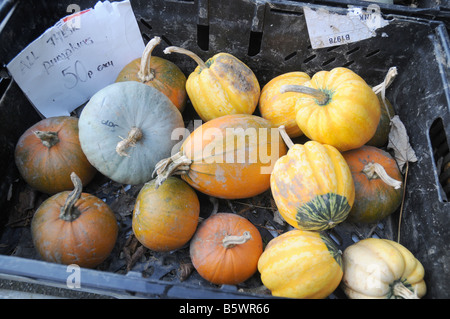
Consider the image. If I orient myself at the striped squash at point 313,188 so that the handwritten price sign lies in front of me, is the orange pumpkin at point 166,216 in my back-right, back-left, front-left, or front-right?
front-left

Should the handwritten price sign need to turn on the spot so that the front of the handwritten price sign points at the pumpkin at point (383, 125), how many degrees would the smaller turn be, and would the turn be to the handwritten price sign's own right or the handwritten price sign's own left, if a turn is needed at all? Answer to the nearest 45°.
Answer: approximately 45° to the handwritten price sign's own left

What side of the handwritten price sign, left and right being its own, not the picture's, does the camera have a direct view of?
front

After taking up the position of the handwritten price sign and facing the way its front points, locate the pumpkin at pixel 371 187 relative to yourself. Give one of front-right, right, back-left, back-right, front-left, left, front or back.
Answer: front-left

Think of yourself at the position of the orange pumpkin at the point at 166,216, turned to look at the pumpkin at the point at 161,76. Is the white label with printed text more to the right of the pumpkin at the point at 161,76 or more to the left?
right

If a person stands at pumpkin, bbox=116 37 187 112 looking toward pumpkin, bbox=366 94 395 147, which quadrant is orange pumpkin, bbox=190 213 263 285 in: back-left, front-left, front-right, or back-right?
front-right

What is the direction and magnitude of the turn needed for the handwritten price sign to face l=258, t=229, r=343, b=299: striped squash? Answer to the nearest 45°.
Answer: approximately 45° to its left

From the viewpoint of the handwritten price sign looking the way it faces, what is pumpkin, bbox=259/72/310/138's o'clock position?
The pumpkin is roughly at 10 o'clock from the handwritten price sign.

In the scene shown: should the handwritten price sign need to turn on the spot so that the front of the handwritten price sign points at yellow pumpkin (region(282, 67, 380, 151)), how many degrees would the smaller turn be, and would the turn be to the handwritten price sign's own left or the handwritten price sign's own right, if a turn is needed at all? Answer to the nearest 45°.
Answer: approximately 45° to the handwritten price sign's own left

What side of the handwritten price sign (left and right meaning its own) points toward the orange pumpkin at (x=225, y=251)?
front

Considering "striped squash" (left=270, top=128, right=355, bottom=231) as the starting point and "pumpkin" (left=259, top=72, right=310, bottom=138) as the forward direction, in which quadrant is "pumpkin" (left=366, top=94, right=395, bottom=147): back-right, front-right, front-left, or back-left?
front-right

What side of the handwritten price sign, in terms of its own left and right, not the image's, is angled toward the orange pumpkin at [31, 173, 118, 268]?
front
